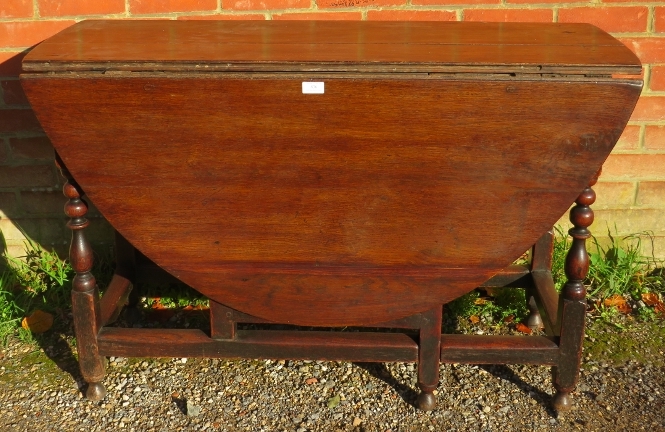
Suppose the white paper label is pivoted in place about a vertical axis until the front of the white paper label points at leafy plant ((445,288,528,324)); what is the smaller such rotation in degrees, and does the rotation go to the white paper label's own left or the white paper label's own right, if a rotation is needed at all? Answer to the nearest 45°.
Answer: approximately 135° to the white paper label's own left

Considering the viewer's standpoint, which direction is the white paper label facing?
facing the viewer

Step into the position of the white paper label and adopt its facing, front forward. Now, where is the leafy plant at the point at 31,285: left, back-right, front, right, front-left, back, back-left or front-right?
back-right
